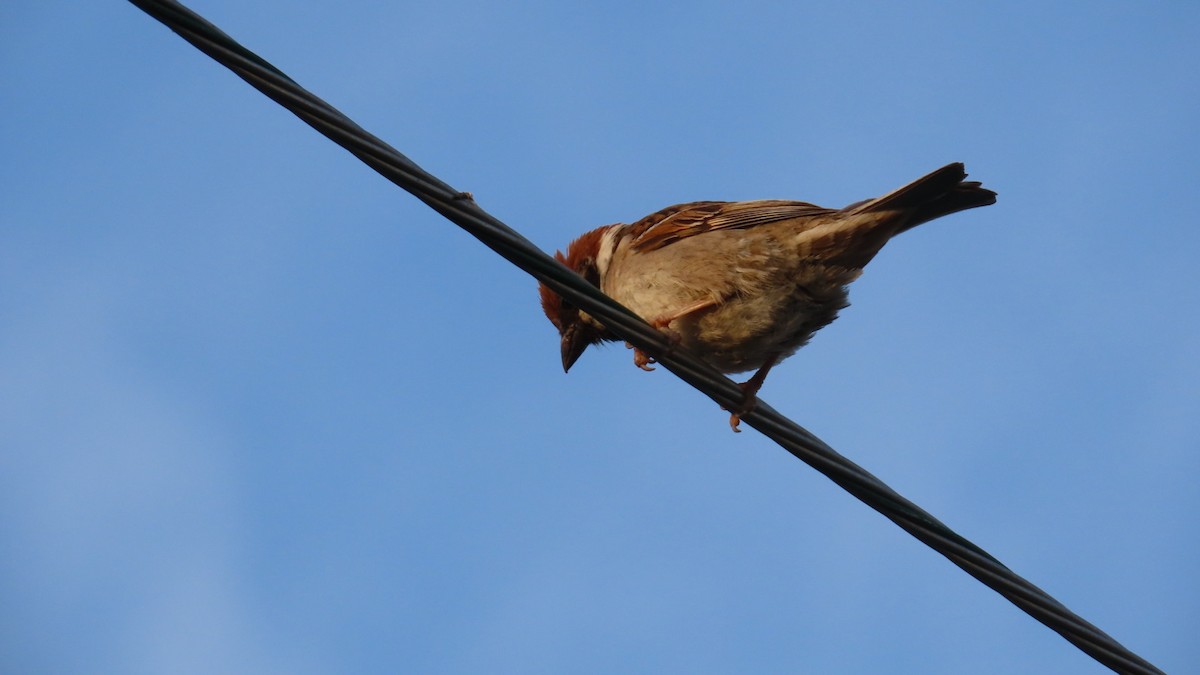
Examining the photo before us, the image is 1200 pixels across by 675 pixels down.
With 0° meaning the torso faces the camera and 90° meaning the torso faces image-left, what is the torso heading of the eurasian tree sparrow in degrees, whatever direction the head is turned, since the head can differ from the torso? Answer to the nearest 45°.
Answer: approximately 90°
